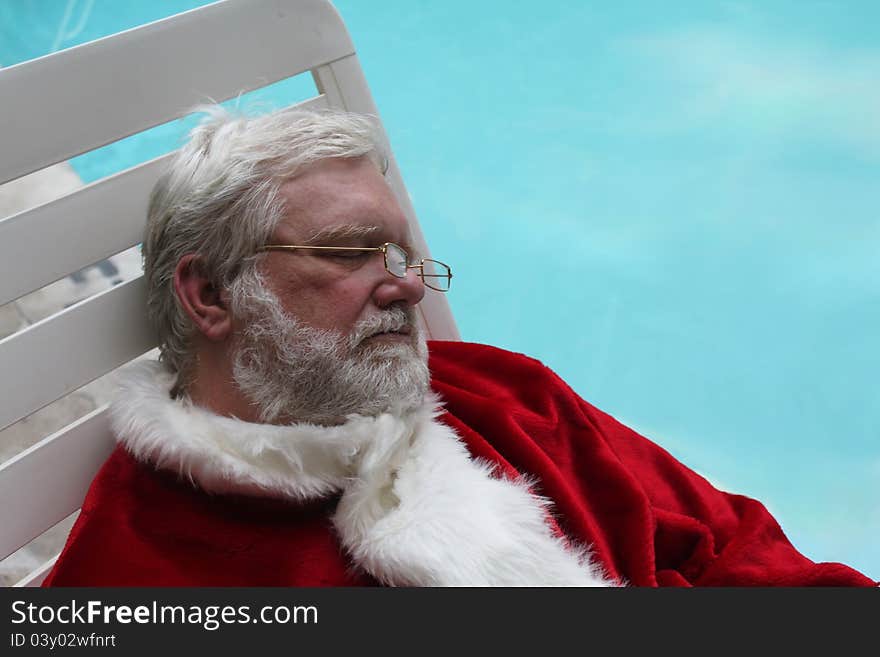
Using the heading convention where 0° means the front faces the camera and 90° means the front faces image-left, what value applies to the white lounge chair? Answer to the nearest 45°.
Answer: approximately 315°

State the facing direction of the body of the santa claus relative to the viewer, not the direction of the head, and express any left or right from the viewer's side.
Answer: facing the viewer and to the right of the viewer
